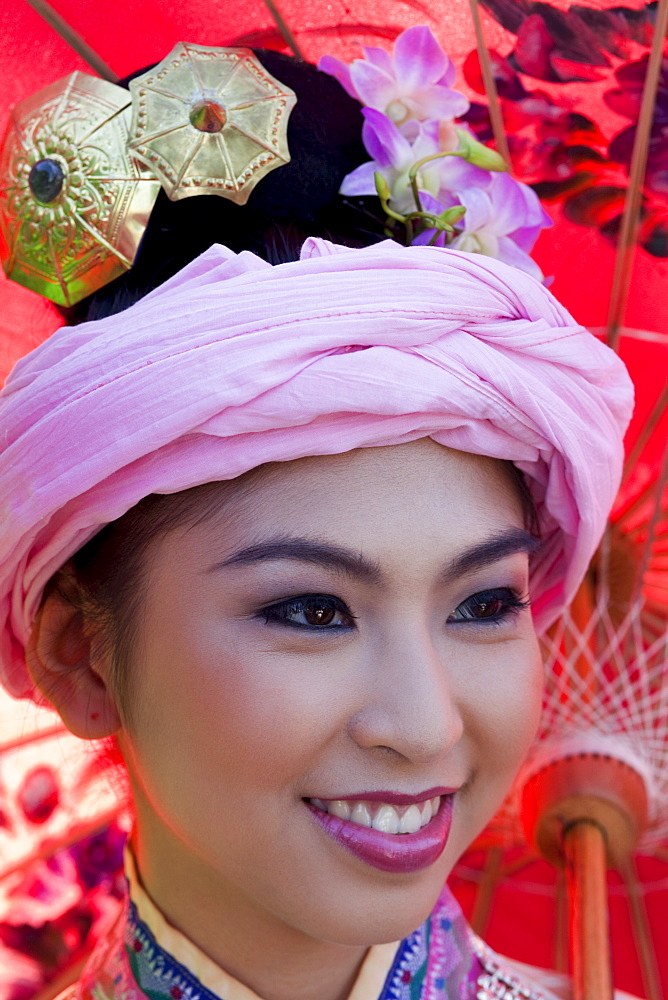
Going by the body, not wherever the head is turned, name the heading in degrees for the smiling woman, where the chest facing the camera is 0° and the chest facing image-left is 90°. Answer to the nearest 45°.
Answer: approximately 315°
